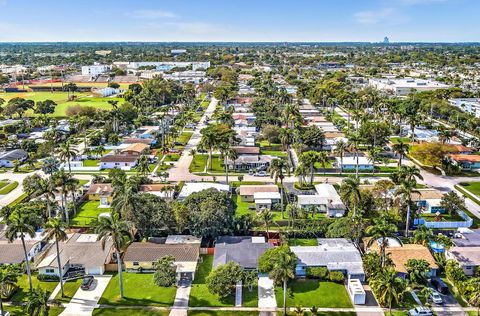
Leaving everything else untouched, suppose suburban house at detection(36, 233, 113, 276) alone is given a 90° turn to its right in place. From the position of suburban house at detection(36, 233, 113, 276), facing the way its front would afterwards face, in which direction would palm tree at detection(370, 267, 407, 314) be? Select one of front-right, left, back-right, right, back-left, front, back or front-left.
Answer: back-left

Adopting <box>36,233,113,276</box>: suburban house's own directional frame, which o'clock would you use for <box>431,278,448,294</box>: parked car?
The parked car is roughly at 10 o'clock from the suburban house.

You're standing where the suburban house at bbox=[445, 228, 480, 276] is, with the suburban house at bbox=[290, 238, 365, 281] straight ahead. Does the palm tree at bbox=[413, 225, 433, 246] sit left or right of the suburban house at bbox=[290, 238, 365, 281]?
right

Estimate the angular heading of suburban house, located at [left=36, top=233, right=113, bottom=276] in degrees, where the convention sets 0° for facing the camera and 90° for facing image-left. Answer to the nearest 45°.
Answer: approximately 0°

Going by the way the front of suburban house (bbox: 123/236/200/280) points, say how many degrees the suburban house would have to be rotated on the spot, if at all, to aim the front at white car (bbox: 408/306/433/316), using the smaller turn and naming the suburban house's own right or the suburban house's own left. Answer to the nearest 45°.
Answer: approximately 45° to the suburban house's own left

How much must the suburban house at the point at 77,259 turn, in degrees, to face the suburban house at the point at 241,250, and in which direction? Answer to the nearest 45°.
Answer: approximately 90° to its left

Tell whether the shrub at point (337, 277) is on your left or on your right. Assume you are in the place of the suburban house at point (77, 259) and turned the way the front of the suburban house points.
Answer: on your left

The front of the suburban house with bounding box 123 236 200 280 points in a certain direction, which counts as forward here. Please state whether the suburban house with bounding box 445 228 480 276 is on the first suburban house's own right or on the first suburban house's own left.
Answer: on the first suburban house's own left

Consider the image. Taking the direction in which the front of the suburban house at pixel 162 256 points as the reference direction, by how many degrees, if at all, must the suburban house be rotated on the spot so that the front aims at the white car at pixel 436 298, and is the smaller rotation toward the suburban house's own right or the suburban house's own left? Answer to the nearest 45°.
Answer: approximately 45° to the suburban house's own left

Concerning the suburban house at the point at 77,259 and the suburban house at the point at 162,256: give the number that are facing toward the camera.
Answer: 2

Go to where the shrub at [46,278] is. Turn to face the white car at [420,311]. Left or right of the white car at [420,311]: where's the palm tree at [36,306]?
right
